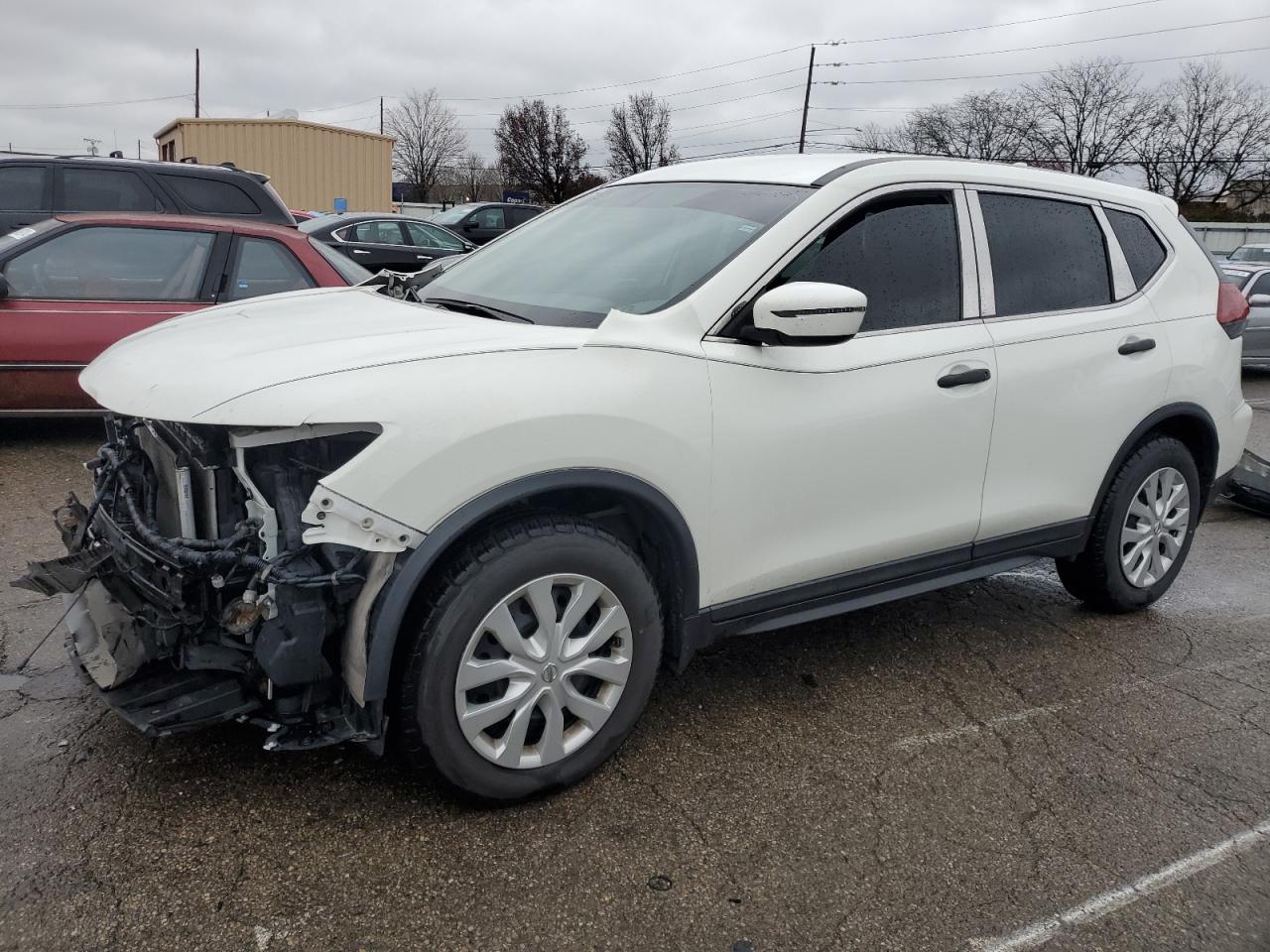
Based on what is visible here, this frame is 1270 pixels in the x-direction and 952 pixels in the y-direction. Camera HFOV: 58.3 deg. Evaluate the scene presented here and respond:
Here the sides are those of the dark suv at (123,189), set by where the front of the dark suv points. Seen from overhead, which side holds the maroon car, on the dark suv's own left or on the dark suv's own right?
on the dark suv's own left

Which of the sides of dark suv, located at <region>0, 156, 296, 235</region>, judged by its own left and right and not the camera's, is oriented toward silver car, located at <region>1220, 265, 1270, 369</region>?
back

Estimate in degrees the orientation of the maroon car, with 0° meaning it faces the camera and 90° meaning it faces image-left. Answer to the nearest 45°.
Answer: approximately 90°

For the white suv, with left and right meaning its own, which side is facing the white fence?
back

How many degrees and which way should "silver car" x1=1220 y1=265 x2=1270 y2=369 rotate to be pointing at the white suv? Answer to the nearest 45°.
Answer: approximately 45° to its left

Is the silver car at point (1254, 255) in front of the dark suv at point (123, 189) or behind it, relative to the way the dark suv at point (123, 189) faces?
behind

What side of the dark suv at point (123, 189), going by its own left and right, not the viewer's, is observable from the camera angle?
left

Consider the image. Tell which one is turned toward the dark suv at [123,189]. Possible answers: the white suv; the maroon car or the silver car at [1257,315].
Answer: the silver car

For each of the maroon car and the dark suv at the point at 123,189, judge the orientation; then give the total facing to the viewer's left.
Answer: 2

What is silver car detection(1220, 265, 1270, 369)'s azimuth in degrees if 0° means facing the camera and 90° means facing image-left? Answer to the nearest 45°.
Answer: approximately 45°

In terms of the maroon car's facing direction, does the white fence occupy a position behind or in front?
behind

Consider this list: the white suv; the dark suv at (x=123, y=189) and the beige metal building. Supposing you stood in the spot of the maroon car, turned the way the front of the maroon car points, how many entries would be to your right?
2
